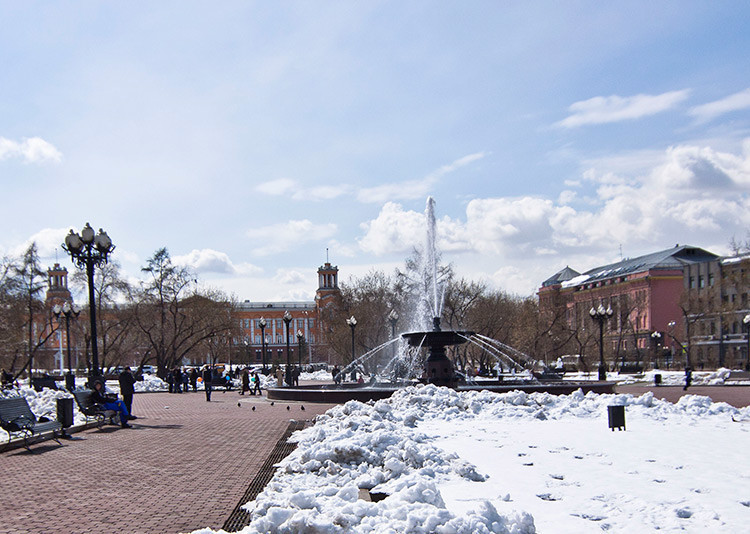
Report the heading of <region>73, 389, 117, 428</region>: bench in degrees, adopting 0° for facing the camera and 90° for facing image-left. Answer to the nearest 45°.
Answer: approximately 315°

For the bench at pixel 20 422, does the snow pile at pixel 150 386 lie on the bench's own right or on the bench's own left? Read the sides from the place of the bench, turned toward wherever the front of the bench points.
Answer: on the bench's own left

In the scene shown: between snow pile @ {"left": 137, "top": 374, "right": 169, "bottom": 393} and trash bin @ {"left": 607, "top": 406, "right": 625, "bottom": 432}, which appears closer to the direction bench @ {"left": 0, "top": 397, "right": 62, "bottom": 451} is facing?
the trash bin

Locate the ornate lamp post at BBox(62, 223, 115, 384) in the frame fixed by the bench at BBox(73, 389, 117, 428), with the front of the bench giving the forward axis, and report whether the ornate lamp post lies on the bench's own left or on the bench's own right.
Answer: on the bench's own left

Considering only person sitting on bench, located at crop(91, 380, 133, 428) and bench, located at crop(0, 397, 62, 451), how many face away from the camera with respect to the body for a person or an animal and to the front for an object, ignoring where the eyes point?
0

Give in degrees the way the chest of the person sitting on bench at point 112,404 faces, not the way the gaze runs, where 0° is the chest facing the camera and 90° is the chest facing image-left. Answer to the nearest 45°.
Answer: approximately 315°
